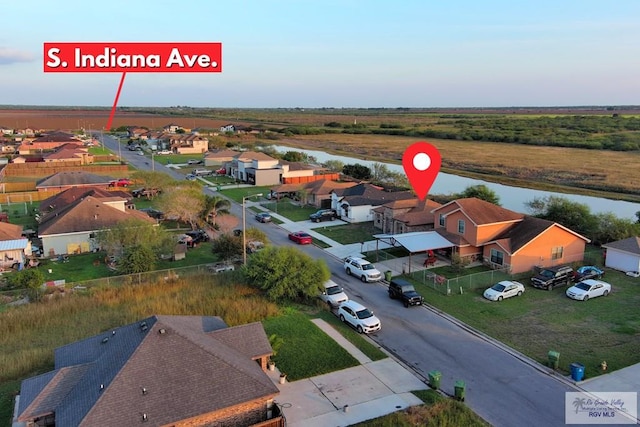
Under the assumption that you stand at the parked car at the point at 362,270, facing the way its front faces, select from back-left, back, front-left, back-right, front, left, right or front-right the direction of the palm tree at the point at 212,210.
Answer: back

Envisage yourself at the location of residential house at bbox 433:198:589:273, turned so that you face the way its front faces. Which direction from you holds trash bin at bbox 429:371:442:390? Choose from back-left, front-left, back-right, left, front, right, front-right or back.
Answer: front-left

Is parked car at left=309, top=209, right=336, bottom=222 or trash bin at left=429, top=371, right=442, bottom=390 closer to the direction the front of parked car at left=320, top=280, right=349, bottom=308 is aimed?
the trash bin

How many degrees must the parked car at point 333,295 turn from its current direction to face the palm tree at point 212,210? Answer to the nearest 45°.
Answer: approximately 180°

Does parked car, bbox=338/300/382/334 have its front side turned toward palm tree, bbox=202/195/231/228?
no

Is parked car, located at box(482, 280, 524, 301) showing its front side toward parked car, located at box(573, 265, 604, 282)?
no

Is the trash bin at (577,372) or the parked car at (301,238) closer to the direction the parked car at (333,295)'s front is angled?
the trash bin

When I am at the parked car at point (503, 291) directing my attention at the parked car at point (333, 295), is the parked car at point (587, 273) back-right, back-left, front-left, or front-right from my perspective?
back-right

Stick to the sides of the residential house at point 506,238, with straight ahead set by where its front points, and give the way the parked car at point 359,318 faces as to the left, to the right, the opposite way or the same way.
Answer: to the left

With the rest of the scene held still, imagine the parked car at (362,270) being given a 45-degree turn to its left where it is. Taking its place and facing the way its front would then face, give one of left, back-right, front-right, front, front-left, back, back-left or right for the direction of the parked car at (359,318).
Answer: right

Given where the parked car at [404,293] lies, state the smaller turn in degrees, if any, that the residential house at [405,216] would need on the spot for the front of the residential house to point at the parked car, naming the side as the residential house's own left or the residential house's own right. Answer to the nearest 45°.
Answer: approximately 45° to the residential house's own left

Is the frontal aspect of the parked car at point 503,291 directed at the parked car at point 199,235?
no

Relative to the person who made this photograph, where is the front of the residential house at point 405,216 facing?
facing the viewer and to the left of the viewer

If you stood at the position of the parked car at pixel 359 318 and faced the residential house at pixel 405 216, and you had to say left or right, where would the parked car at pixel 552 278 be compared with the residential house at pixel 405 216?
right

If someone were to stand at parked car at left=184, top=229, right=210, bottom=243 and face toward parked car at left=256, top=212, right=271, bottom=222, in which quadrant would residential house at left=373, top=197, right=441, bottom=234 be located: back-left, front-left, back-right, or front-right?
front-right
